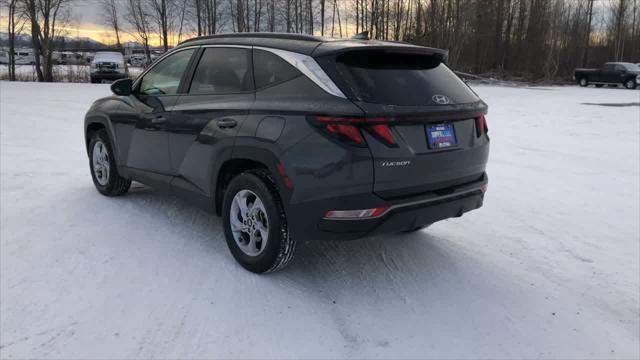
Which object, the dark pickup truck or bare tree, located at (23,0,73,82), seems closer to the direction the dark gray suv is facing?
the bare tree

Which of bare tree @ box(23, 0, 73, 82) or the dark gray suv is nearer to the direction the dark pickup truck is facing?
the dark gray suv

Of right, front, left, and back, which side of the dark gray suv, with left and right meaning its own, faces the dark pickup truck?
right

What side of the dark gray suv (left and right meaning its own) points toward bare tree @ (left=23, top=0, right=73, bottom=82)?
front

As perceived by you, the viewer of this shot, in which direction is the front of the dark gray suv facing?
facing away from the viewer and to the left of the viewer

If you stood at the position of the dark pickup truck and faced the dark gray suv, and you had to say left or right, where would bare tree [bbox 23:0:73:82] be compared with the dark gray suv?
right

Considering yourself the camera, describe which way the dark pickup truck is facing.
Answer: facing the viewer and to the right of the viewer

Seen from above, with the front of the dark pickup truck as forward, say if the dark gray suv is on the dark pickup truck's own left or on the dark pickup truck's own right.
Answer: on the dark pickup truck's own right
